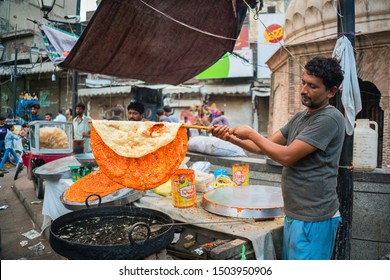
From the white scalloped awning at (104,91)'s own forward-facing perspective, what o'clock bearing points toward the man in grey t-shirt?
The man in grey t-shirt is roughly at 12 o'clock from the white scalloped awning.

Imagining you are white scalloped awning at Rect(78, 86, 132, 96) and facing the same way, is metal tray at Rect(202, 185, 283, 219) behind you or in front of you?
in front

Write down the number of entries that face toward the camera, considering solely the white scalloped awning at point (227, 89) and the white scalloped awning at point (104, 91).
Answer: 2

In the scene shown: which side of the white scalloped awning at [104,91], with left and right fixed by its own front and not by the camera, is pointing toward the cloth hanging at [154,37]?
front

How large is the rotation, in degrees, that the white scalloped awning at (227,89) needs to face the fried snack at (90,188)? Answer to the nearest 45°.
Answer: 0° — it already faces it

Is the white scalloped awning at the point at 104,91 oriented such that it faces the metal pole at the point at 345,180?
yes

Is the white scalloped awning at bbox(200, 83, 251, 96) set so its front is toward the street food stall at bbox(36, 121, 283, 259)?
yes

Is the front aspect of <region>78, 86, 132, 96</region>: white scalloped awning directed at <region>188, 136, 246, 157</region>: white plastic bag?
yes

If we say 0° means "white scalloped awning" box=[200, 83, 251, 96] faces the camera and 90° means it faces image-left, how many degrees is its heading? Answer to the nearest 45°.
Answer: approximately 0°

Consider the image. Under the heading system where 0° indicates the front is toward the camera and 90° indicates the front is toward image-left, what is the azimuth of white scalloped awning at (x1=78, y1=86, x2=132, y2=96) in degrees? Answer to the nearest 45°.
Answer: approximately 0°

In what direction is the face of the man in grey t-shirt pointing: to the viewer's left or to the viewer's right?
to the viewer's left

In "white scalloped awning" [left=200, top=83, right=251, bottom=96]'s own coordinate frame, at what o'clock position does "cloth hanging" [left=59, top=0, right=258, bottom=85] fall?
The cloth hanging is roughly at 12 o'clock from the white scalloped awning.

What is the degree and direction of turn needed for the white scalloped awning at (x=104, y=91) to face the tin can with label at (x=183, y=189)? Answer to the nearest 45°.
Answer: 0° — it already faces it

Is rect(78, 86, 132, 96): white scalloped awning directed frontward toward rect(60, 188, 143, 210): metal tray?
yes

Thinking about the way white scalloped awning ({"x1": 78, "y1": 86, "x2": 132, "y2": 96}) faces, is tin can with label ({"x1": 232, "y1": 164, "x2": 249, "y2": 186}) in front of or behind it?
in front
